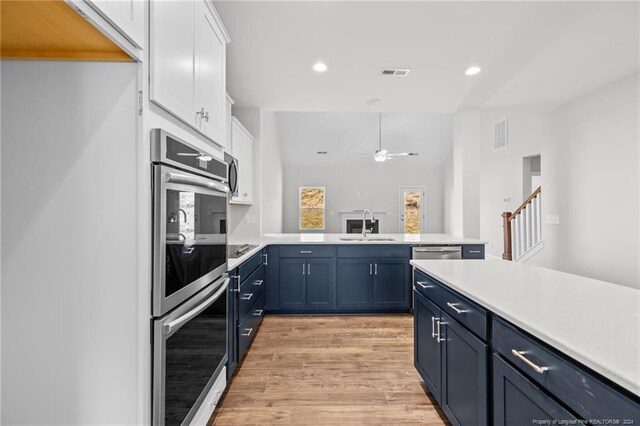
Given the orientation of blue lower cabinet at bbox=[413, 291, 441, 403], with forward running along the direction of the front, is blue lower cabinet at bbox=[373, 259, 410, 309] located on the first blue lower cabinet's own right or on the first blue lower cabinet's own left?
on the first blue lower cabinet's own right

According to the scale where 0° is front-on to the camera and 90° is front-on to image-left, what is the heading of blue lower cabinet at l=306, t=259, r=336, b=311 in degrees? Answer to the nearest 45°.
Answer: approximately 0°

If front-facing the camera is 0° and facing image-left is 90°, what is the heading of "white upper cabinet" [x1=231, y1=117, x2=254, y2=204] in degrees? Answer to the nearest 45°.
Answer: approximately 270°

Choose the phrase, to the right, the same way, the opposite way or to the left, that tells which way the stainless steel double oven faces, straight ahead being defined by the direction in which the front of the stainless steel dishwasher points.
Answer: to the left

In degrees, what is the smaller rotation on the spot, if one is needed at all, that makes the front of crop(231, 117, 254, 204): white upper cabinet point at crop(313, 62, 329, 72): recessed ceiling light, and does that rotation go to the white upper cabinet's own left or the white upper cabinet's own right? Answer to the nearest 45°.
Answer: approximately 45° to the white upper cabinet's own right

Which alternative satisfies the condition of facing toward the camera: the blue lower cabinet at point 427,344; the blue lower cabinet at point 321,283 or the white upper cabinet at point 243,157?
the blue lower cabinet at point 321,283

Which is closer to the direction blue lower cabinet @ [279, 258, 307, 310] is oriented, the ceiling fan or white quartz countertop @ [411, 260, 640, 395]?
the white quartz countertop

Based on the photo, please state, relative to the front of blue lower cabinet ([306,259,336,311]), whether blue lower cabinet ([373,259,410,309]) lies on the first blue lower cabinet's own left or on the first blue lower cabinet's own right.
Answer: on the first blue lower cabinet's own left

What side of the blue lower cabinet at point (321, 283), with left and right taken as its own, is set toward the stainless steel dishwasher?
left

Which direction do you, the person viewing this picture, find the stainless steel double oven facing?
facing the viewer and to the right of the viewer

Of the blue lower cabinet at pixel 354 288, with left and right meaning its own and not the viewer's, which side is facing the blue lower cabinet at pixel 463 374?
front

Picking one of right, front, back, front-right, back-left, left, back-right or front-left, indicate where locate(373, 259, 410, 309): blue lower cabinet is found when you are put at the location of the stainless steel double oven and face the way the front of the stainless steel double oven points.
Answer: left

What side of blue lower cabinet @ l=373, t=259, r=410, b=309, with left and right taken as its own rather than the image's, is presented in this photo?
front

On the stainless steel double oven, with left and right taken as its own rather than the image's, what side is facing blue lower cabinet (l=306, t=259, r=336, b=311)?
left

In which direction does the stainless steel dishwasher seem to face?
toward the camera

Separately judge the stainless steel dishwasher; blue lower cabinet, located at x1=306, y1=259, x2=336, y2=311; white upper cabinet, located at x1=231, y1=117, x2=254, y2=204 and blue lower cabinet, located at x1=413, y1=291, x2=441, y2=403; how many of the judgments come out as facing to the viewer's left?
1
